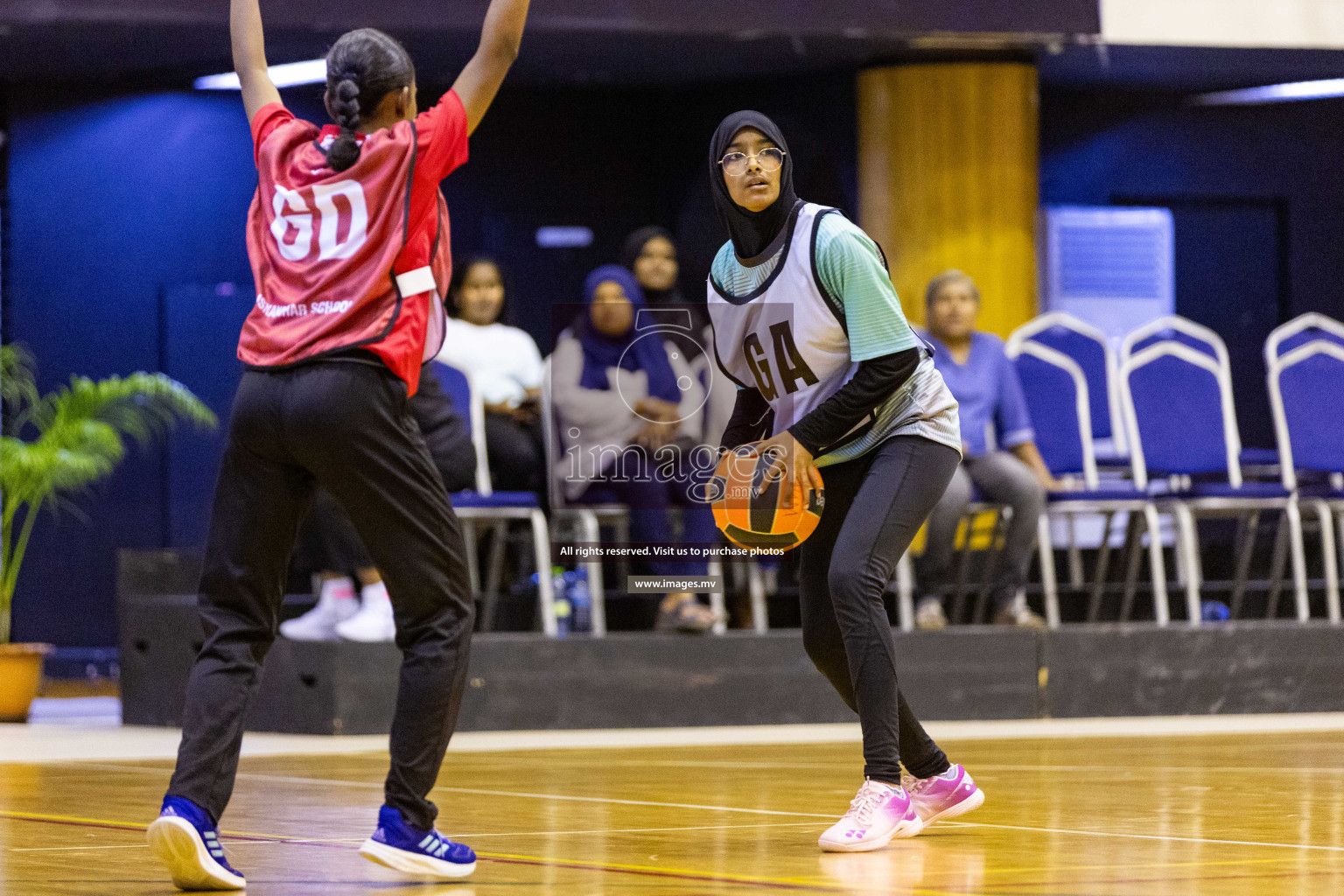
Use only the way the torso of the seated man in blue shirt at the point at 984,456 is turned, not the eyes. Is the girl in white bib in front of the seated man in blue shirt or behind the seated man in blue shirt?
in front

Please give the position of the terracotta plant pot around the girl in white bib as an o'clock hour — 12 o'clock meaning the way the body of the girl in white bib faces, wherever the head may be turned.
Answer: The terracotta plant pot is roughly at 3 o'clock from the girl in white bib.

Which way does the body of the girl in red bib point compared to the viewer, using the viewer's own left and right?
facing away from the viewer and to the right of the viewer

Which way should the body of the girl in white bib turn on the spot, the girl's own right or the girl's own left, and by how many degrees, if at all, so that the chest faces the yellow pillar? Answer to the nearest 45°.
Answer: approximately 135° to the girl's own right

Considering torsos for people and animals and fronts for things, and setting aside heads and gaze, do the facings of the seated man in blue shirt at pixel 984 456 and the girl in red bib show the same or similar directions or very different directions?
very different directions

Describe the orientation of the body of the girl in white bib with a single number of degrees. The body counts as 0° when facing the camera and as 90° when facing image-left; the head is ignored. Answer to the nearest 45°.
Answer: approximately 45°

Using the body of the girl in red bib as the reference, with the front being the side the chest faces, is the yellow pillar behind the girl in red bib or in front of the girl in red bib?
in front

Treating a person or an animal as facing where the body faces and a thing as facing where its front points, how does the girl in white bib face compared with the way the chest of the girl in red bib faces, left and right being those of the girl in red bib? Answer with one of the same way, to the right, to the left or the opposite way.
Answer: the opposite way

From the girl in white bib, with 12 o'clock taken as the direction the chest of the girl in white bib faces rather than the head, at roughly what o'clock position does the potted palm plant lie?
The potted palm plant is roughly at 3 o'clock from the girl in white bib.

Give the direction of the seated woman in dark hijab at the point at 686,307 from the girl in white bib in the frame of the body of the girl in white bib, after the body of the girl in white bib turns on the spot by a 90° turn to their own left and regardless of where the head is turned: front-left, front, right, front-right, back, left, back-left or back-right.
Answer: back-left

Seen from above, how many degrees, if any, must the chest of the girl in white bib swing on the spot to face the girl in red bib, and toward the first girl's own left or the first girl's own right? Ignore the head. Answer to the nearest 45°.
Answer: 0° — they already face them

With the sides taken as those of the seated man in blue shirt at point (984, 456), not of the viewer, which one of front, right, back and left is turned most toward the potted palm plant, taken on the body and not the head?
right

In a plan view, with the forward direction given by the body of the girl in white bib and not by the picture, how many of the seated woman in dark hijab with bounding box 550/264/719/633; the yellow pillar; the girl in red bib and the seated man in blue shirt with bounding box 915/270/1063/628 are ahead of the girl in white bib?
1

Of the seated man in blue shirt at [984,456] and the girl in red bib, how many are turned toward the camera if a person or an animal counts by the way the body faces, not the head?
1

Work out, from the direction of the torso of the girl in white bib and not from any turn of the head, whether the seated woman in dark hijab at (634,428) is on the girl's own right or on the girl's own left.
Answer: on the girl's own right
